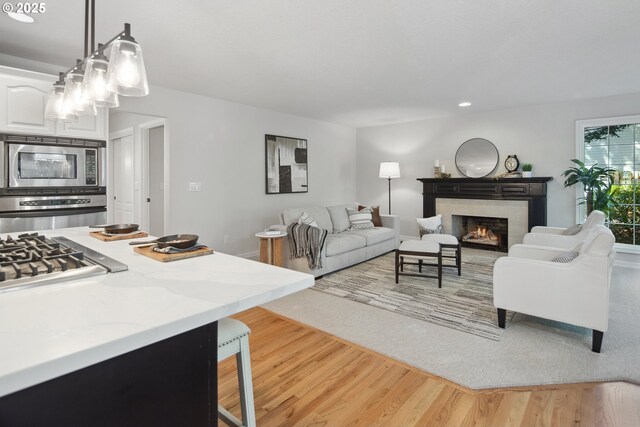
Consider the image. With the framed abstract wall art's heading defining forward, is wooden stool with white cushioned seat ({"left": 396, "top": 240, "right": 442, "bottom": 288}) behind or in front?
in front

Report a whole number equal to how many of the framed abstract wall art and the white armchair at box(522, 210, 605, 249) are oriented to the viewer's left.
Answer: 1

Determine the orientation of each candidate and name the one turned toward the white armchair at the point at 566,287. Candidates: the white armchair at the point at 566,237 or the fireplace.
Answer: the fireplace

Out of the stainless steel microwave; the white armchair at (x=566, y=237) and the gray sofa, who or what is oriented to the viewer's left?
the white armchair

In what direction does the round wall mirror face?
toward the camera

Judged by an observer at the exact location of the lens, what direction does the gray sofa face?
facing the viewer and to the right of the viewer

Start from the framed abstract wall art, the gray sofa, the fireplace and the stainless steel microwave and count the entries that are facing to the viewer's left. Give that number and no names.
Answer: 0

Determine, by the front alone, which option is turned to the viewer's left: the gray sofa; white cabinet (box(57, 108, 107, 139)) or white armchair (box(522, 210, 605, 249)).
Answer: the white armchair

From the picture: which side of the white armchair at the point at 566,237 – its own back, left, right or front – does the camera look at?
left

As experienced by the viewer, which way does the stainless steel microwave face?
facing the viewer

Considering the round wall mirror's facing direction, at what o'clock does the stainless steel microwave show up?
The stainless steel microwave is roughly at 1 o'clock from the round wall mirror.

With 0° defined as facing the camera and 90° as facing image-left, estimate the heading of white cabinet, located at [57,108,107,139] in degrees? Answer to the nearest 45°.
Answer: approximately 0°

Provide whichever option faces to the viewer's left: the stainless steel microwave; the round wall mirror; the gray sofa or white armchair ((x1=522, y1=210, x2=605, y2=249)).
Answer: the white armchair

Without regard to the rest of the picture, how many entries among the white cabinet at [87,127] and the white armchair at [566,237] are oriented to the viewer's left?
1
